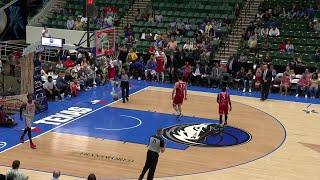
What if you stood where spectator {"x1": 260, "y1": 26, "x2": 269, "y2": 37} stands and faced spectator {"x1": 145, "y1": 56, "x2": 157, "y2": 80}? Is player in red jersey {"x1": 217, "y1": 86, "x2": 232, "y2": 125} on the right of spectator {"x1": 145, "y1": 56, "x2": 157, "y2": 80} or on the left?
left

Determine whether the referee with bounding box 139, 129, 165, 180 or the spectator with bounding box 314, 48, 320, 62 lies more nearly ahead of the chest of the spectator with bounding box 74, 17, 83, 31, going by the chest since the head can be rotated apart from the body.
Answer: the referee

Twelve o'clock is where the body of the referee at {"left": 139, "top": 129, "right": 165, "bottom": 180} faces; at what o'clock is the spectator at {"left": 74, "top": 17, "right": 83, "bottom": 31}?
The spectator is roughly at 10 o'clock from the referee.

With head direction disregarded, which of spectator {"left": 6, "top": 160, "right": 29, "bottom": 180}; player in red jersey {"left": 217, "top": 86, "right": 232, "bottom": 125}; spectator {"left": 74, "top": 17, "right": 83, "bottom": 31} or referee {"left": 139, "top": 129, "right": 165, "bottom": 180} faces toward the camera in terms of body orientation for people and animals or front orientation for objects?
spectator {"left": 74, "top": 17, "right": 83, "bottom": 31}

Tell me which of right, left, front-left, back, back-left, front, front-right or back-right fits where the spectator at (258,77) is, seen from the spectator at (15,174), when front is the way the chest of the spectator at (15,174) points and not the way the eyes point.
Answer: front-right

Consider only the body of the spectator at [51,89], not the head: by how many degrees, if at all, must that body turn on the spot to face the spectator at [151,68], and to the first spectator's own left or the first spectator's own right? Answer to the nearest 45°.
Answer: approximately 90° to the first spectator's own left

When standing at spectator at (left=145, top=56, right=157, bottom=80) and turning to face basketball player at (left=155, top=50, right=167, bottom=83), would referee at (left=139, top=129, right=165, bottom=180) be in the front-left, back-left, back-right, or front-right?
front-right

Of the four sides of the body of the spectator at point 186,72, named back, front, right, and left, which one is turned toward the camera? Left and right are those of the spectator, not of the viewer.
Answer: front

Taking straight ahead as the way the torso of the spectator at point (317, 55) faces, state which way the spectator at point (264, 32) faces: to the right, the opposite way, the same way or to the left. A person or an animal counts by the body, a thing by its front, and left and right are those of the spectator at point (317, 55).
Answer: the same way

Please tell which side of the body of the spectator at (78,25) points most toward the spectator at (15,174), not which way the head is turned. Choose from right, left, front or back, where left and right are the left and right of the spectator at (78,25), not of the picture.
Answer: front

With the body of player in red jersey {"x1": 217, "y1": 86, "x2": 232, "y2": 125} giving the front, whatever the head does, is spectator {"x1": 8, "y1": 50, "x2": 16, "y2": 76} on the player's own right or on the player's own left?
on the player's own left

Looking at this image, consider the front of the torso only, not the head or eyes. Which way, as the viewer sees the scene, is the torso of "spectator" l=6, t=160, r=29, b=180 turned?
away from the camera

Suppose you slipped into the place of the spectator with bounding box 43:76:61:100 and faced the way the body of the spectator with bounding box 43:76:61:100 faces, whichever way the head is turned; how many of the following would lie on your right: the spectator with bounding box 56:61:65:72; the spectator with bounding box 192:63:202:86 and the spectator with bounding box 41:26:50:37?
0

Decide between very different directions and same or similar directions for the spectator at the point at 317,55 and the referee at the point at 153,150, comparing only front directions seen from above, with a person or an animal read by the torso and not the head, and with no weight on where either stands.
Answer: very different directions

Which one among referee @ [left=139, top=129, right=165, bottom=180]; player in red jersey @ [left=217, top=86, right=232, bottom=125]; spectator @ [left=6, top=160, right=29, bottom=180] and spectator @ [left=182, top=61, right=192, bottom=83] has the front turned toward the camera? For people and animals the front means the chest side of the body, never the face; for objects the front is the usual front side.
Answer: spectator @ [left=182, top=61, right=192, bottom=83]

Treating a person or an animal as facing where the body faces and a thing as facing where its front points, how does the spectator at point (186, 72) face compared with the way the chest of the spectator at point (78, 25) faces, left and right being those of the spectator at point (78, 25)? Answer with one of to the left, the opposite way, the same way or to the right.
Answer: the same way

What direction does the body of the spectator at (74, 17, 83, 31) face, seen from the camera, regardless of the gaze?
toward the camera

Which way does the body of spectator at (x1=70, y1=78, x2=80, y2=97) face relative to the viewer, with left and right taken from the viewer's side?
facing the viewer and to the right of the viewer
